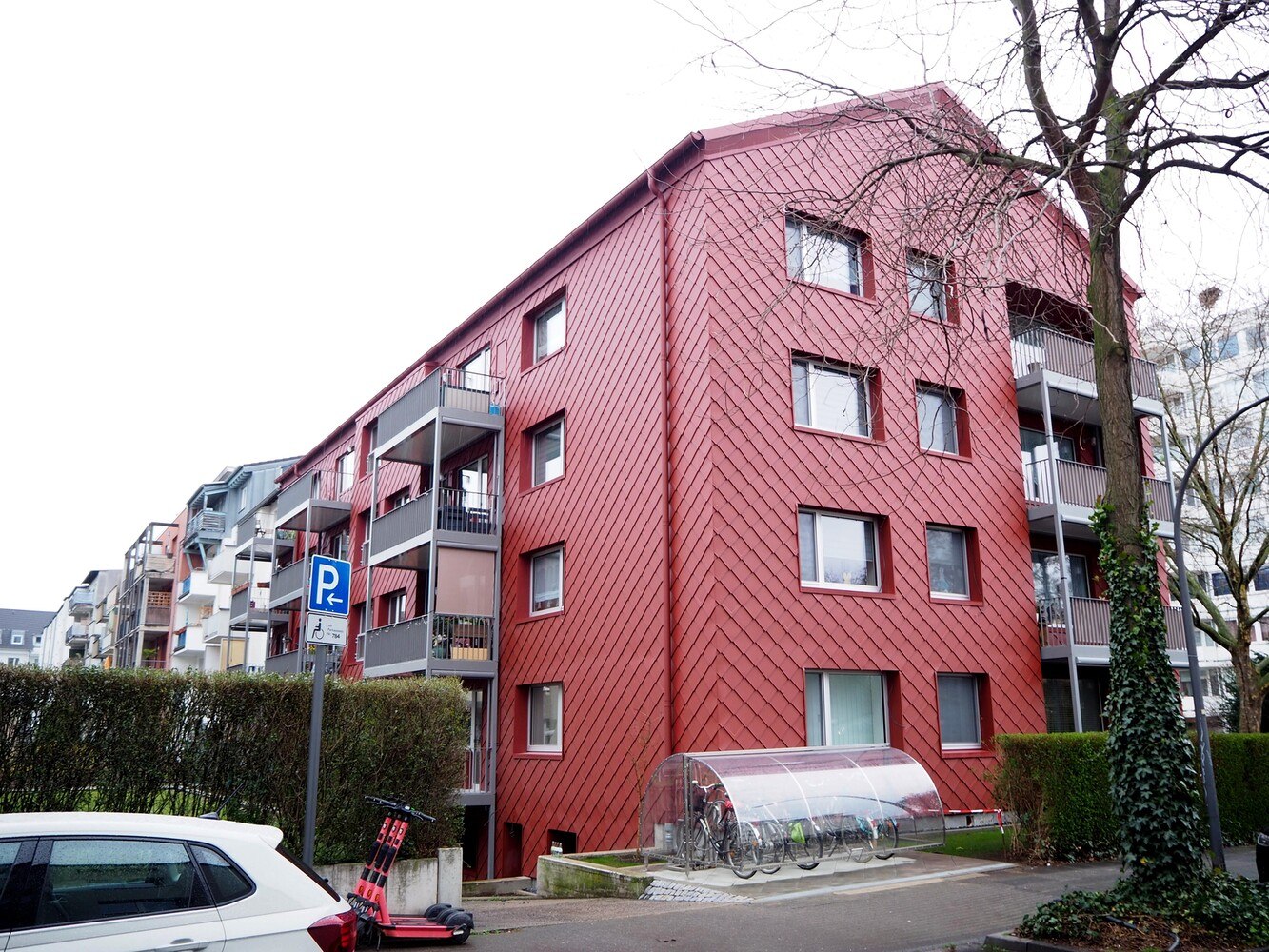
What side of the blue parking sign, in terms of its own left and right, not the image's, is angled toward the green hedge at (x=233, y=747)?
back

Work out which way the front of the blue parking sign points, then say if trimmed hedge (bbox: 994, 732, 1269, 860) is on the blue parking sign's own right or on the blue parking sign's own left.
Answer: on the blue parking sign's own left

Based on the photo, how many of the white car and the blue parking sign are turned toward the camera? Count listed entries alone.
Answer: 1

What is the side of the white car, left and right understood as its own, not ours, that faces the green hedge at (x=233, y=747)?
right

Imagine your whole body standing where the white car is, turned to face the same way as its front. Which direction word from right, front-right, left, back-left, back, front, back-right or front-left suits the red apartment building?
back-right

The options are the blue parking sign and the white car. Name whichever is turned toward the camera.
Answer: the blue parking sign

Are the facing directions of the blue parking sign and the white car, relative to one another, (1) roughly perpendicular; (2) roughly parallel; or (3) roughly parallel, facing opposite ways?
roughly perpendicular

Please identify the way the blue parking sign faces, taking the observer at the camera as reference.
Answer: facing the viewer

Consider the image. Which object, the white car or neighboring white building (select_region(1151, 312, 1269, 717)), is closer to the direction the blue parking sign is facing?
the white car

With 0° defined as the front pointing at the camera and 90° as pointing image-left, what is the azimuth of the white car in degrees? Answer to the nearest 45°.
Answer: approximately 90°
